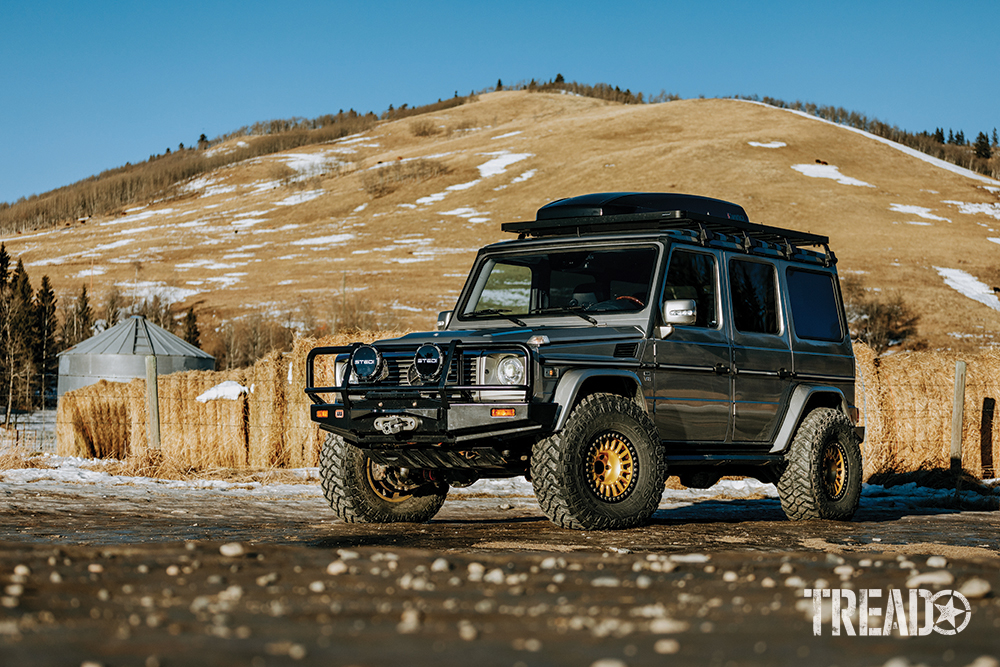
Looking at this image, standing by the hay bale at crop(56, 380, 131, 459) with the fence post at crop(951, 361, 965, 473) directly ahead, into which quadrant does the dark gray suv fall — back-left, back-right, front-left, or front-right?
front-right

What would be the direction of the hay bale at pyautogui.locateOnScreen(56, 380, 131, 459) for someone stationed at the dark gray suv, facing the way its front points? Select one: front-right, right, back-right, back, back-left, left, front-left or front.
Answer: right

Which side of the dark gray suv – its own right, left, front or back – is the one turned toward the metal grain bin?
right

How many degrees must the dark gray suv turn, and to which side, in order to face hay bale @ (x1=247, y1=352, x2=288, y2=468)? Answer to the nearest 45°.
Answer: approximately 90° to its right

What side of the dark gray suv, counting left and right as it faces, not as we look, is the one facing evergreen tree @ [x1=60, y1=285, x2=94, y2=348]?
right

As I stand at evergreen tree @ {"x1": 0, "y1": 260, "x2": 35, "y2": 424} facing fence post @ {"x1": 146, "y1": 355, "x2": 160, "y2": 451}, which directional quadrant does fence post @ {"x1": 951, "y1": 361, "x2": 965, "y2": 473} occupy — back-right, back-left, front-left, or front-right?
front-left

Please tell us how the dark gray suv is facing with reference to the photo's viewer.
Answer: facing the viewer and to the left of the viewer

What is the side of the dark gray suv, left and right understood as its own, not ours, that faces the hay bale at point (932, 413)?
back

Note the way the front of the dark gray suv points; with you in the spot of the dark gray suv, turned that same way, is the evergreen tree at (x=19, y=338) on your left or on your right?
on your right

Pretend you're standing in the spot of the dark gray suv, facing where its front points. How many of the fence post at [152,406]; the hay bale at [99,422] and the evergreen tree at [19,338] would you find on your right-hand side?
3

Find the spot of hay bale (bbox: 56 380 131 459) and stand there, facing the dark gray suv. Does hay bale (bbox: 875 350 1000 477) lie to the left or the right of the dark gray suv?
left
